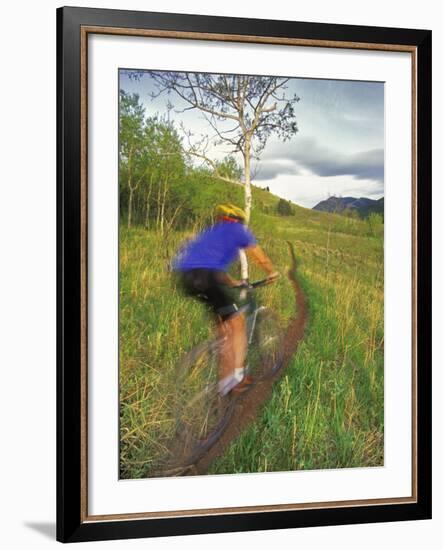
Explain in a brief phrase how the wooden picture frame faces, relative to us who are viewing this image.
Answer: facing the viewer and to the right of the viewer
